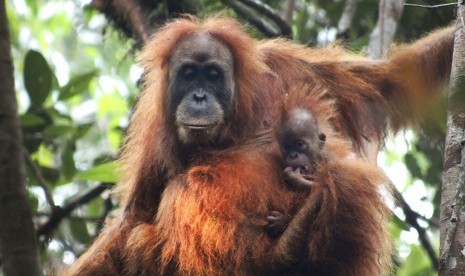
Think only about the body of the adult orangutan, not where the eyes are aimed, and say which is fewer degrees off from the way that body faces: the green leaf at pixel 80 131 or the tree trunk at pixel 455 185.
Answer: the tree trunk

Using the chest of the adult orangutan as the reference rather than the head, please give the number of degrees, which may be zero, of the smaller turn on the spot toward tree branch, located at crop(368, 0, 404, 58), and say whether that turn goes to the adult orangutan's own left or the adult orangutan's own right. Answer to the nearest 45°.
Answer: approximately 135° to the adult orangutan's own left
